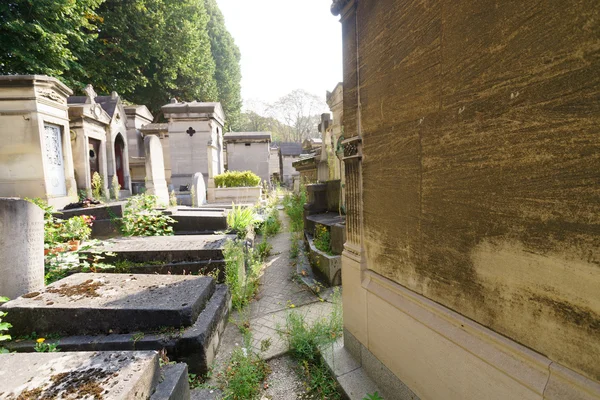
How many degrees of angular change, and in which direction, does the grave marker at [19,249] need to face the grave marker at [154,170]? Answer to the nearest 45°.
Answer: approximately 90° to its left

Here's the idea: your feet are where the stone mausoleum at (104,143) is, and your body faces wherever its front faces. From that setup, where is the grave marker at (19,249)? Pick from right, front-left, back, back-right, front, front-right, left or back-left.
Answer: front-right

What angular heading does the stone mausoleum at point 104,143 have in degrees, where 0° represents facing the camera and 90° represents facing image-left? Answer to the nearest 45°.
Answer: approximately 315°

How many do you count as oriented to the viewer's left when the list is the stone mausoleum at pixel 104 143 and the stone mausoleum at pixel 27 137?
0

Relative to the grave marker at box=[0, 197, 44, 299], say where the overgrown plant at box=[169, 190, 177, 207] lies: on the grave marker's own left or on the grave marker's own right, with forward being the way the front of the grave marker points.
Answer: on the grave marker's own left

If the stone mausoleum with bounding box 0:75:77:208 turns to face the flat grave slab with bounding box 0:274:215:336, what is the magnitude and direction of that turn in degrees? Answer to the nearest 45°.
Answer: approximately 45° to its right

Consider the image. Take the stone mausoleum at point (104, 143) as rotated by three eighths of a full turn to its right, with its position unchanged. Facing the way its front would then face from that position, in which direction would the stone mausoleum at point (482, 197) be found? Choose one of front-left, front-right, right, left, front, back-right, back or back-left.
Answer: left

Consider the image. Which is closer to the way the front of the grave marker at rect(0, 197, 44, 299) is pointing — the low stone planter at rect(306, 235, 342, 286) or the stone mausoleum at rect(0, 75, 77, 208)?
the low stone planter

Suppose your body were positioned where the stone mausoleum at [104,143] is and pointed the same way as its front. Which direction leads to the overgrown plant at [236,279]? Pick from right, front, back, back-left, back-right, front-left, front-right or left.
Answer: front-right

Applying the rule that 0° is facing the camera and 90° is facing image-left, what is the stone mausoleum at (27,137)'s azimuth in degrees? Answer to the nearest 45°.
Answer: approximately 315°

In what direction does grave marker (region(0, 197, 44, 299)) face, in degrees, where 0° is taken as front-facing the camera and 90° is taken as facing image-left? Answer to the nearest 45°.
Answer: approximately 315°

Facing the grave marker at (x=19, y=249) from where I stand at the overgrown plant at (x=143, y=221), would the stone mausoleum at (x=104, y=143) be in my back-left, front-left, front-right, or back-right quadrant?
back-right

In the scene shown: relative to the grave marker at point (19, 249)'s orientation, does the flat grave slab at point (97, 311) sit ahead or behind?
ahead
